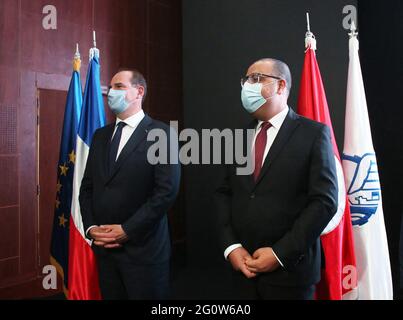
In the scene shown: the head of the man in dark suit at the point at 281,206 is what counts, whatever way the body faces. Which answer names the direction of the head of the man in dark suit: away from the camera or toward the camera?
toward the camera

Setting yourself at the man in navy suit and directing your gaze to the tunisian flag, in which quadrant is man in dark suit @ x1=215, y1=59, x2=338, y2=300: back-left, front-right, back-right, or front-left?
front-right

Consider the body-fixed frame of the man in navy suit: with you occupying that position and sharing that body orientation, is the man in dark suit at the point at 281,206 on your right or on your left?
on your left

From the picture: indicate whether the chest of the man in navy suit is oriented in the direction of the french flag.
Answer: no

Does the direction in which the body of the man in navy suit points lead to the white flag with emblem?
no

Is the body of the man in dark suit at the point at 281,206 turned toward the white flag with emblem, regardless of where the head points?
no

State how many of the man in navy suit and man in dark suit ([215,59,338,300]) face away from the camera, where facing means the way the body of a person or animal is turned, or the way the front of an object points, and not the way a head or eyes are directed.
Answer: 0

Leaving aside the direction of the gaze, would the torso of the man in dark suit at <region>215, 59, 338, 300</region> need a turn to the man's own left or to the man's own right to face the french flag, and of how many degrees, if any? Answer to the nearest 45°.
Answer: approximately 90° to the man's own right

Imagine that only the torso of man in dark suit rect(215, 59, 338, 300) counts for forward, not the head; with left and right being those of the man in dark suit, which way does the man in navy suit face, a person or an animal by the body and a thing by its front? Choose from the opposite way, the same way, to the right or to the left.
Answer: the same way

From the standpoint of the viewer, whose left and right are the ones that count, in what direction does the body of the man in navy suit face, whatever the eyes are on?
facing the viewer and to the left of the viewer

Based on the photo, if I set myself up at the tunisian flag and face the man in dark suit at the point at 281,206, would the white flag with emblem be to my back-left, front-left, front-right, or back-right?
back-left

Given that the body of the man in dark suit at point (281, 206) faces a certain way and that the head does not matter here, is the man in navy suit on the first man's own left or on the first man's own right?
on the first man's own right

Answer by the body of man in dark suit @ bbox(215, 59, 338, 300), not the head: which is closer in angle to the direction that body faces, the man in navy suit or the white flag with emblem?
the man in navy suit
